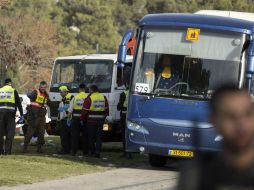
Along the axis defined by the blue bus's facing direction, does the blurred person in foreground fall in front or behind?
in front

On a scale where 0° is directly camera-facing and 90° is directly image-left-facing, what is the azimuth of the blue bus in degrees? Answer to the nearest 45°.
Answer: approximately 0°

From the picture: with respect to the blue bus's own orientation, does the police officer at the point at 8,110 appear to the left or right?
on its right

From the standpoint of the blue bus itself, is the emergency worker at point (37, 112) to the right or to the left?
on its right

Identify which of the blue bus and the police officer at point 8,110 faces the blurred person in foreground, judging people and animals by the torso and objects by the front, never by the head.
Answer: the blue bus
